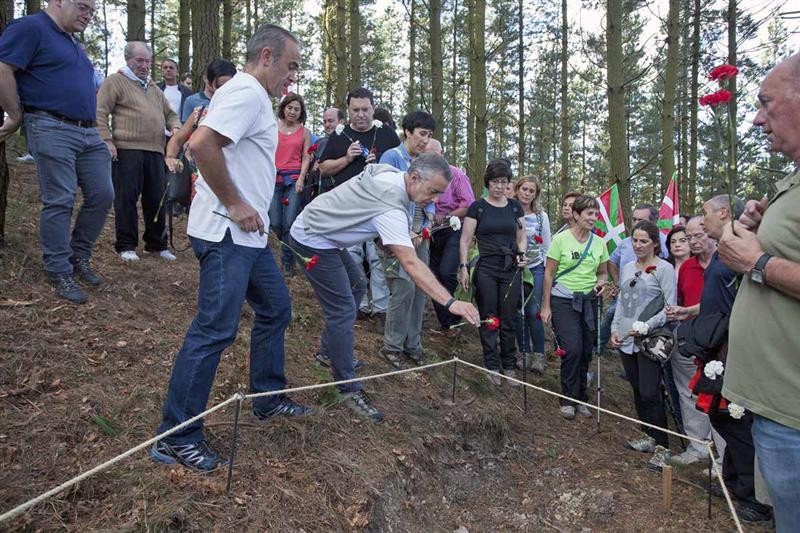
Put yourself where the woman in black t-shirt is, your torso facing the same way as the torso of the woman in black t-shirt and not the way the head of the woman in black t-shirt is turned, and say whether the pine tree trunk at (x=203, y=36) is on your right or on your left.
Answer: on your right

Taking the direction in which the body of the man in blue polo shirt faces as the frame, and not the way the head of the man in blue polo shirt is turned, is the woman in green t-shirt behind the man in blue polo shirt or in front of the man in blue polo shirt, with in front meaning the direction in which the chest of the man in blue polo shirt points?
in front

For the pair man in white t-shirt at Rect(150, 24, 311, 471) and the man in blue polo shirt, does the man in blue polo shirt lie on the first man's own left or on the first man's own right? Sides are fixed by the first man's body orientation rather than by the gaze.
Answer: on the first man's own left

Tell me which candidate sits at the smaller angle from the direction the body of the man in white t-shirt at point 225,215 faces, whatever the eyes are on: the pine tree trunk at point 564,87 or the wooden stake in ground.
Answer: the wooden stake in ground

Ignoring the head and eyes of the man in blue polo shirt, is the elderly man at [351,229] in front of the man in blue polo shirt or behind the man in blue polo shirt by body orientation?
in front

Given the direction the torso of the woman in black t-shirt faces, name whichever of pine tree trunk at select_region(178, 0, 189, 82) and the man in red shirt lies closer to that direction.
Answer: the man in red shirt

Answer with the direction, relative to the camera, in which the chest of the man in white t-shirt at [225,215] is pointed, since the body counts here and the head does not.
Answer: to the viewer's right

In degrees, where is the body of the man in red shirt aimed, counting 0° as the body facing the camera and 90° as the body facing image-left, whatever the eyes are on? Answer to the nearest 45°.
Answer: approximately 45°

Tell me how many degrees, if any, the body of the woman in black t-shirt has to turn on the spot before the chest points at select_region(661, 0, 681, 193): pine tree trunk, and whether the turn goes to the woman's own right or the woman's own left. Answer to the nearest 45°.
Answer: approximately 135° to the woman's own left

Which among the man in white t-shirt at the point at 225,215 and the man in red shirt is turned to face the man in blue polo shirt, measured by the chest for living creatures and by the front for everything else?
the man in red shirt

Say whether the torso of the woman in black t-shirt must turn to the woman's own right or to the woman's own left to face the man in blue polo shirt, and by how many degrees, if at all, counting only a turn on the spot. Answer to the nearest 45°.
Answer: approximately 45° to the woman's own right

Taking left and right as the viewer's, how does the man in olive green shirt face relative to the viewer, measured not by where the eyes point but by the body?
facing to the left of the viewer

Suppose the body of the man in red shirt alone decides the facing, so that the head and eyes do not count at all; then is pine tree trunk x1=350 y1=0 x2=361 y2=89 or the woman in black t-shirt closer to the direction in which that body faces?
the woman in black t-shirt
